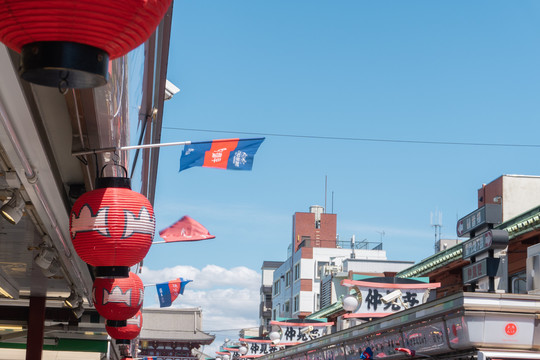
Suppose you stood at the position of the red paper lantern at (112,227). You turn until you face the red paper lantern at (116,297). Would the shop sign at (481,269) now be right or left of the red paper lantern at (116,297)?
right

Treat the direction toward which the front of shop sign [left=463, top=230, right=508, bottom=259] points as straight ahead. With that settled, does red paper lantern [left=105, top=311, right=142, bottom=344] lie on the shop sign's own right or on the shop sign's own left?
on the shop sign's own right

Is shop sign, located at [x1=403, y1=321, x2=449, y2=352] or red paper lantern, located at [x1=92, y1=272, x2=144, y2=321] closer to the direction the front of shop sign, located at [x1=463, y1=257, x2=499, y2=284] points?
the red paper lantern

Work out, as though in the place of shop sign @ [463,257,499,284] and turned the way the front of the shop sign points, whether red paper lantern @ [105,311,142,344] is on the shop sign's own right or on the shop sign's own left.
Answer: on the shop sign's own right
